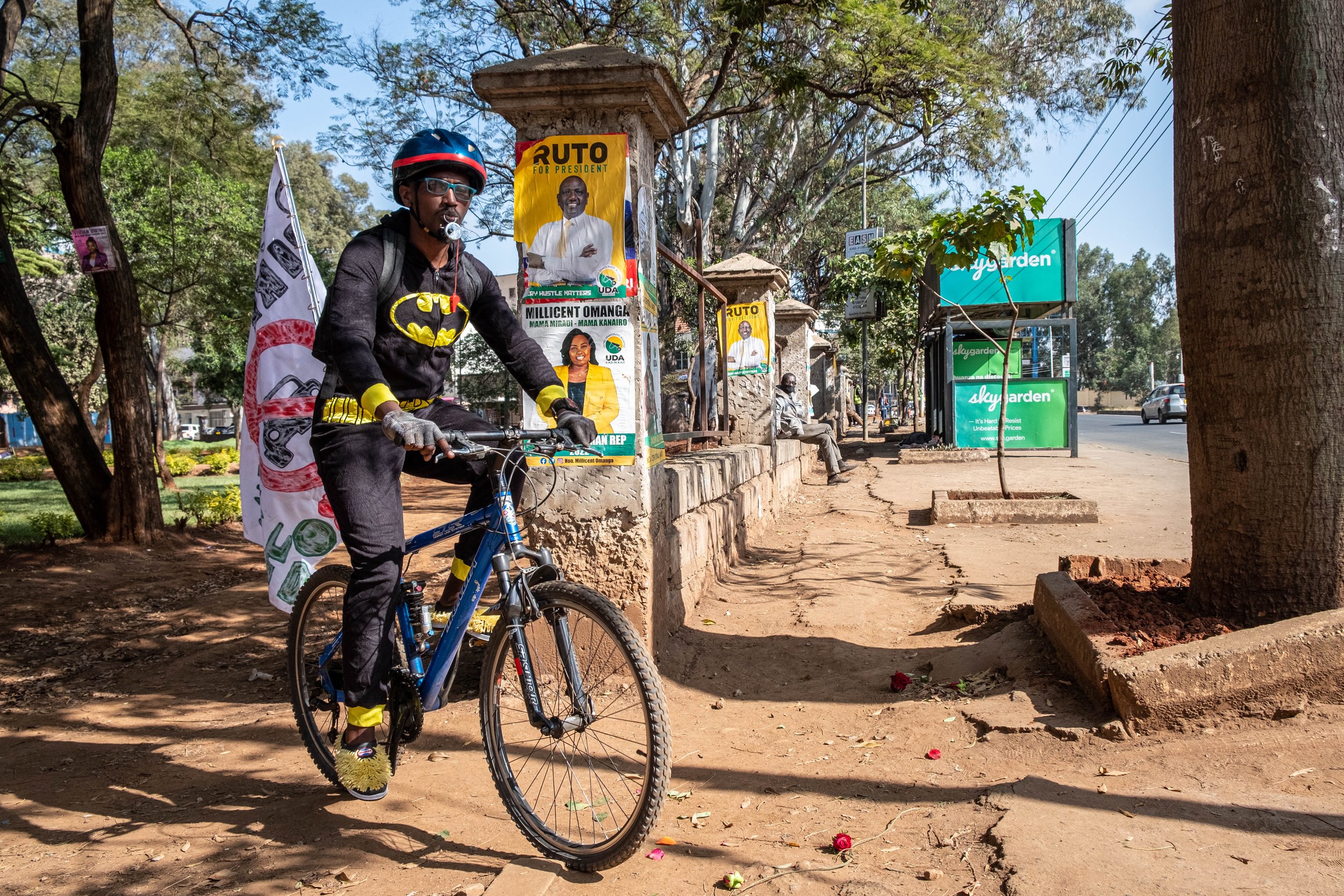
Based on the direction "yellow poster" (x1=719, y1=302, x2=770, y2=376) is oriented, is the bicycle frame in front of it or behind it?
in front

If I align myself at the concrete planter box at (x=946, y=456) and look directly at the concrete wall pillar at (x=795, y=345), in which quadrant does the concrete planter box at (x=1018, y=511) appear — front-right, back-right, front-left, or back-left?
back-left

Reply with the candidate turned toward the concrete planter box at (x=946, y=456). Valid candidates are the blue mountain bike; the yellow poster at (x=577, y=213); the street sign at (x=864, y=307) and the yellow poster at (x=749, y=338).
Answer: the street sign

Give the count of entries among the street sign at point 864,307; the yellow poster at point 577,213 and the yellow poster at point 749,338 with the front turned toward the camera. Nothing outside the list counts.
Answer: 3

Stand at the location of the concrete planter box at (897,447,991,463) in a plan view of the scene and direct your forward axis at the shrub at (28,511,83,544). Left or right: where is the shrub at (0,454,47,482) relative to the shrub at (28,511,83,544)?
right

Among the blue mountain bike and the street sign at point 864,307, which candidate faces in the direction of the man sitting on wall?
the street sign

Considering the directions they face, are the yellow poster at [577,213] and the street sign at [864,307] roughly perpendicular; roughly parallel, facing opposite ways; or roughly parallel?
roughly parallel

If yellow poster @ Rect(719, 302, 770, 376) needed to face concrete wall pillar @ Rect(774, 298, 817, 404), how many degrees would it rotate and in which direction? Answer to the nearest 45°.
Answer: approximately 180°

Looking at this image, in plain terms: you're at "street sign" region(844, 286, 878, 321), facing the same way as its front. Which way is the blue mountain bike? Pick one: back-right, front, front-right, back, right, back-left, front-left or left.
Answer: front

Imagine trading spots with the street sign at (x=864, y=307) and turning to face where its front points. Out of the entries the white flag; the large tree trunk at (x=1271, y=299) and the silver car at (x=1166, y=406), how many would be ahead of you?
2

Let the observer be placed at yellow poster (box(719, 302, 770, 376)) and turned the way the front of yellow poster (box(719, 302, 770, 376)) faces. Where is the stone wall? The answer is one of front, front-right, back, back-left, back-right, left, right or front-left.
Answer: front

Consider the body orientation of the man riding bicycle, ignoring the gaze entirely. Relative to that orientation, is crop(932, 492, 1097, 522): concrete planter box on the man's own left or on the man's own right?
on the man's own left

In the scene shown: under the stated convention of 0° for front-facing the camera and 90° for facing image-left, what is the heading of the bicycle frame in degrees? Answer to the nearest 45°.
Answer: approximately 315°

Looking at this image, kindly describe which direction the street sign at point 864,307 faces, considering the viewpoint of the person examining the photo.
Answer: facing the viewer

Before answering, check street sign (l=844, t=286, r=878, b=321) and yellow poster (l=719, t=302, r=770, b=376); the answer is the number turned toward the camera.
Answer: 2

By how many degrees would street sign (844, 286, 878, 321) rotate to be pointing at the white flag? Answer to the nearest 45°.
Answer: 0° — it already faces it

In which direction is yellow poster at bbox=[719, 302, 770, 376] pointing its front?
toward the camera
